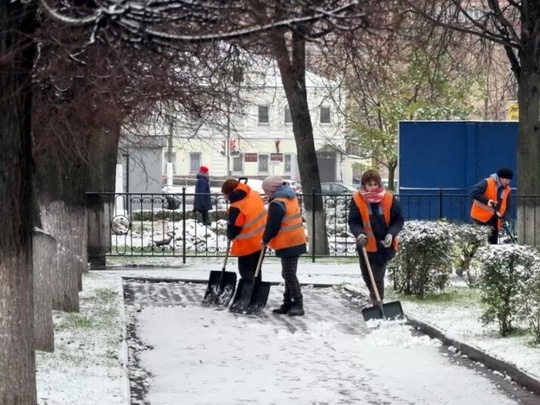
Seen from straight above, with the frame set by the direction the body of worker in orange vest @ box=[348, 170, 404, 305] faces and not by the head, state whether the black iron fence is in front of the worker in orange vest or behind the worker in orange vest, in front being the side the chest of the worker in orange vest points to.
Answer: behind

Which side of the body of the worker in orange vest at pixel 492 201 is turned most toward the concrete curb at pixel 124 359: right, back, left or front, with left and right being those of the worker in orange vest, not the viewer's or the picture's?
right

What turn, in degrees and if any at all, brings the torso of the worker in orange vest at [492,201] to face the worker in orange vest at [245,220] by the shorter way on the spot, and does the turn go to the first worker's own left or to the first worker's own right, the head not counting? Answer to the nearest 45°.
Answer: approximately 90° to the first worker's own right

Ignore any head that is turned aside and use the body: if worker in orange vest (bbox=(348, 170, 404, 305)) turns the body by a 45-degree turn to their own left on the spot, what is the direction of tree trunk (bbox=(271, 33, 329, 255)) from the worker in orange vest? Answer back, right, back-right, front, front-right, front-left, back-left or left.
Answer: back-left

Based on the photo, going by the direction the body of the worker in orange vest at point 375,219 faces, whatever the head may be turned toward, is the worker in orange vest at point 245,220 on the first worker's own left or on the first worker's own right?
on the first worker's own right

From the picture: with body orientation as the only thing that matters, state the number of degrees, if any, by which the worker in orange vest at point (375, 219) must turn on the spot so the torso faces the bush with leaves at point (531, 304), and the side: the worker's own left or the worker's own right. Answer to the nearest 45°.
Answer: approximately 45° to the worker's own left

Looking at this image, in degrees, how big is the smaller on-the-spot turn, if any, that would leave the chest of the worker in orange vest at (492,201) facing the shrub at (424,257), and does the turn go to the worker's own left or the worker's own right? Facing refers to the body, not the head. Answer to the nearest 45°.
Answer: approximately 45° to the worker's own right

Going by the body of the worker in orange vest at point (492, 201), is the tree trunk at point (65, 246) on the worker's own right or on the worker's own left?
on the worker's own right

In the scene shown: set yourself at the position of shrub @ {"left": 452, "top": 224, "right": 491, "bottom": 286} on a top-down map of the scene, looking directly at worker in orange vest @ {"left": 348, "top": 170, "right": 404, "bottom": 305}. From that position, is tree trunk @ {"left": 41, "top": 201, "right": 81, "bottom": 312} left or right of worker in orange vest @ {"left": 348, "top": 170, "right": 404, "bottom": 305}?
right

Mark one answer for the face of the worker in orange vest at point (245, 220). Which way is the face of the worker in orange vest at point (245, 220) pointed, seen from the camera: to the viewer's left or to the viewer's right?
to the viewer's left
